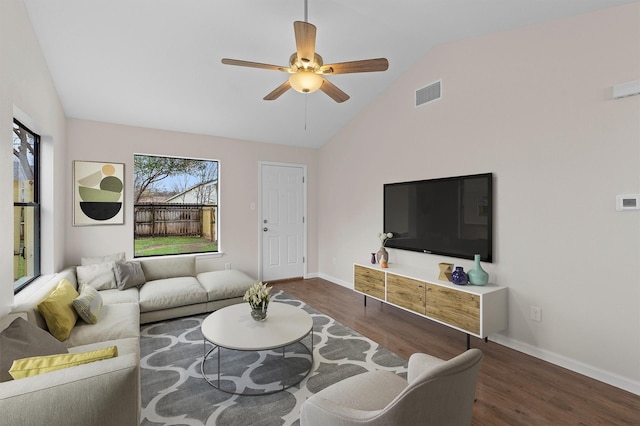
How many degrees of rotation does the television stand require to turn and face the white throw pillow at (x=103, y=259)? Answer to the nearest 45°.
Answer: approximately 45° to its right

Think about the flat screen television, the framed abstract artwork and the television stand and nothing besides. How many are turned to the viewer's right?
0

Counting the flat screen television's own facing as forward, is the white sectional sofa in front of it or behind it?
in front

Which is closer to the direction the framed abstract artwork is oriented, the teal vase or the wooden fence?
the teal vase

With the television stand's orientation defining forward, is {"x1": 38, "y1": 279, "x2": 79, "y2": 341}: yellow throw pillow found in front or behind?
in front

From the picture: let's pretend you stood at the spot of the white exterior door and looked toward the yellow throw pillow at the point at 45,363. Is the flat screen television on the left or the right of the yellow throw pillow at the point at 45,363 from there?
left

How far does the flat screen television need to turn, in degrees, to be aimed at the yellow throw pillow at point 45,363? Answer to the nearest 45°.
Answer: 0° — it already faces it

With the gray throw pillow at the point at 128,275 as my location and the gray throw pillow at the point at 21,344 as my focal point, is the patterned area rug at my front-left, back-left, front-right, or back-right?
front-left

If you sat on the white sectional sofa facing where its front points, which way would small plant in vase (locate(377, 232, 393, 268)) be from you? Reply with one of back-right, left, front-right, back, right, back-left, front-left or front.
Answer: front-left

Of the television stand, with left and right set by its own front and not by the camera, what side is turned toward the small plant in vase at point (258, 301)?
front

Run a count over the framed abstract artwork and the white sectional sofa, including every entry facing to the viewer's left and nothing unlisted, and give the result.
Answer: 0

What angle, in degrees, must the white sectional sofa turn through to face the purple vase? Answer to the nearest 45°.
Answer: approximately 45° to its left

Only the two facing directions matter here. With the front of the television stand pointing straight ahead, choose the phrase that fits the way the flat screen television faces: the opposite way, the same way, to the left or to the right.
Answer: the same way

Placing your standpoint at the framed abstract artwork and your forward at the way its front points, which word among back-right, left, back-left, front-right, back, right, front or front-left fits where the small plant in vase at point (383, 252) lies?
front-left

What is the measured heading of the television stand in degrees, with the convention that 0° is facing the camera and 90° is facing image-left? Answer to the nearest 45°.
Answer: approximately 45°

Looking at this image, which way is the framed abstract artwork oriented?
toward the camera

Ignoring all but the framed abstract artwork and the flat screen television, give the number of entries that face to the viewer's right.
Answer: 0

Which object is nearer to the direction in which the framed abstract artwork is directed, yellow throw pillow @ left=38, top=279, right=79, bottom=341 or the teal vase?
the yellow throw pillow

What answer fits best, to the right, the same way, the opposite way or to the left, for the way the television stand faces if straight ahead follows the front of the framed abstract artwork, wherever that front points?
to the right

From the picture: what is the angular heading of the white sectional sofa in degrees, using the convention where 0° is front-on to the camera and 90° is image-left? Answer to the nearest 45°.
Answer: approximately 315°

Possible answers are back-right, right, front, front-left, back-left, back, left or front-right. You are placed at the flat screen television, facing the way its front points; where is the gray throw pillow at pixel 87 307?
front

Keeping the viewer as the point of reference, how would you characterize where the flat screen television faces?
facing the viewer and to the left of the viewer
